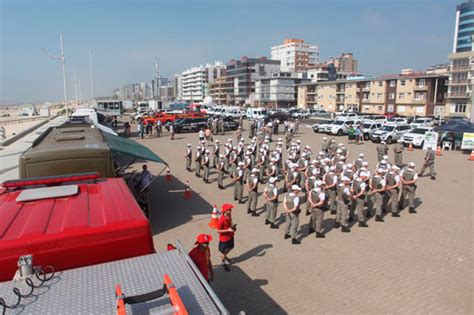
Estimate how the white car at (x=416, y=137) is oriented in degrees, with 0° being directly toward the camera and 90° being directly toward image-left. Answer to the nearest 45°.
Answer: approximately 45°
